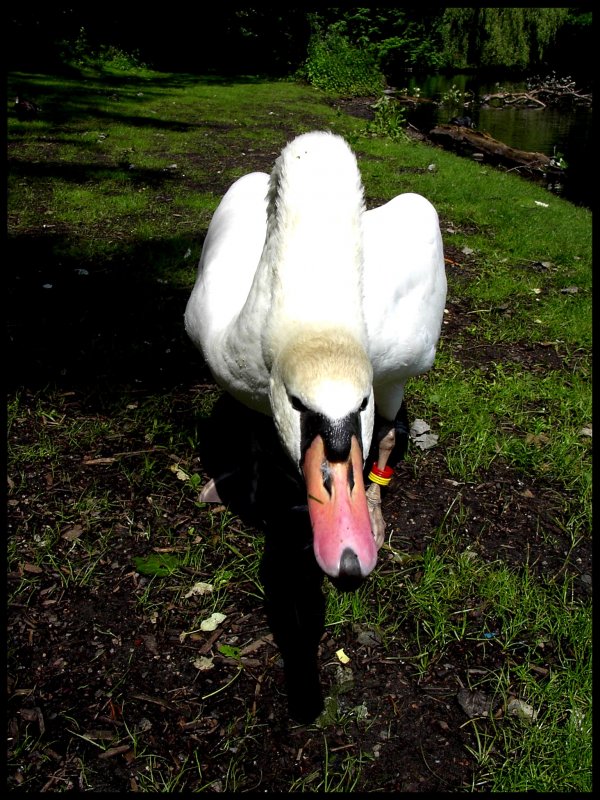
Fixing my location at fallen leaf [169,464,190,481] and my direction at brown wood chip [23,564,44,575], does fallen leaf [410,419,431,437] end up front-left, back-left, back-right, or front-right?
back-left

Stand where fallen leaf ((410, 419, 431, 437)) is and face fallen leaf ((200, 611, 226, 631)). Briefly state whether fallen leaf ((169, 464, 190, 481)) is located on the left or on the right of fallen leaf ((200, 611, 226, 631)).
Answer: right

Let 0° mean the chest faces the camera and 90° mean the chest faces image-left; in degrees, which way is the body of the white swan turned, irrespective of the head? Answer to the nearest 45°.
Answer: approximately 0°

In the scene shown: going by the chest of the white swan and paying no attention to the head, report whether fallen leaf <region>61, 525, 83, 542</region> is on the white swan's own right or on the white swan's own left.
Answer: on the white swan's own right

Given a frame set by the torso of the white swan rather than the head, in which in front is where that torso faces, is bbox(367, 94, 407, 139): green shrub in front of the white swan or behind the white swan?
behind

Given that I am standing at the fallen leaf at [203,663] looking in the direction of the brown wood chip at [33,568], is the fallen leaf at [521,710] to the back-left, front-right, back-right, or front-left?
back-right
